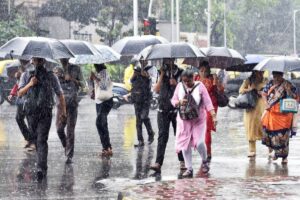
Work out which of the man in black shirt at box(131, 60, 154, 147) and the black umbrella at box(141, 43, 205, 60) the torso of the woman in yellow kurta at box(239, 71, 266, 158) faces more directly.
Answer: the black umbrella

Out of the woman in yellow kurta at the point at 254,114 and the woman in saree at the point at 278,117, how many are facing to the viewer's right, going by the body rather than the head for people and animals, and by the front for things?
0

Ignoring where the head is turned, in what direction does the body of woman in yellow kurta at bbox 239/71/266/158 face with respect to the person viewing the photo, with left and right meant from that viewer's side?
facing the viewer and to the left of the viewer

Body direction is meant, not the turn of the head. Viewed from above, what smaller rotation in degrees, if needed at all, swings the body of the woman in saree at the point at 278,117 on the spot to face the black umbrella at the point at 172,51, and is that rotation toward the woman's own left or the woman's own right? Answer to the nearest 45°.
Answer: approximately 45° to the woman's own right

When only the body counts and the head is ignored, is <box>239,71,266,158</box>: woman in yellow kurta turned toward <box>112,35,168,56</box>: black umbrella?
no

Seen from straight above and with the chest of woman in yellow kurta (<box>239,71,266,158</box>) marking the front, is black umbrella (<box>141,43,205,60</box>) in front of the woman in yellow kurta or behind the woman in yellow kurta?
in front

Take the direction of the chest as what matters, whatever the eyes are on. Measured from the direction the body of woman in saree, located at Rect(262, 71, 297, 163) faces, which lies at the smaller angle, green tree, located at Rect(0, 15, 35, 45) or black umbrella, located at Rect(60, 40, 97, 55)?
the black umbrella

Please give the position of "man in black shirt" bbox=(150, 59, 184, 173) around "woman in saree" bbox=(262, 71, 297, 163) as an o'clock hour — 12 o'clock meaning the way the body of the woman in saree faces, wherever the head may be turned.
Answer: The man in black shirt is roughly at 2 o'clock from the woman in saree.

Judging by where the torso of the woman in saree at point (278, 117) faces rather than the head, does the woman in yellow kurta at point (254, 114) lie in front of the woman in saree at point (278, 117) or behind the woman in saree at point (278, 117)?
behind

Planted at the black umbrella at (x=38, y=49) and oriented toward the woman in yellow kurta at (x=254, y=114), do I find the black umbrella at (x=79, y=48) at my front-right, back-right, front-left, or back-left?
front-left

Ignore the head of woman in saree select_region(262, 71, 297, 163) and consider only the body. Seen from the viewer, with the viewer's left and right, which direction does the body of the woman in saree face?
facing the viewer

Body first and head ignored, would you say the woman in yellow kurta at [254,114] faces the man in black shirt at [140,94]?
no
